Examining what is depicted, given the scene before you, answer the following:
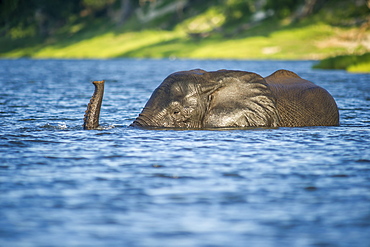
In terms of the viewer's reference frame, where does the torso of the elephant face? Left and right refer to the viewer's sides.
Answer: facing to the left of the viewer
